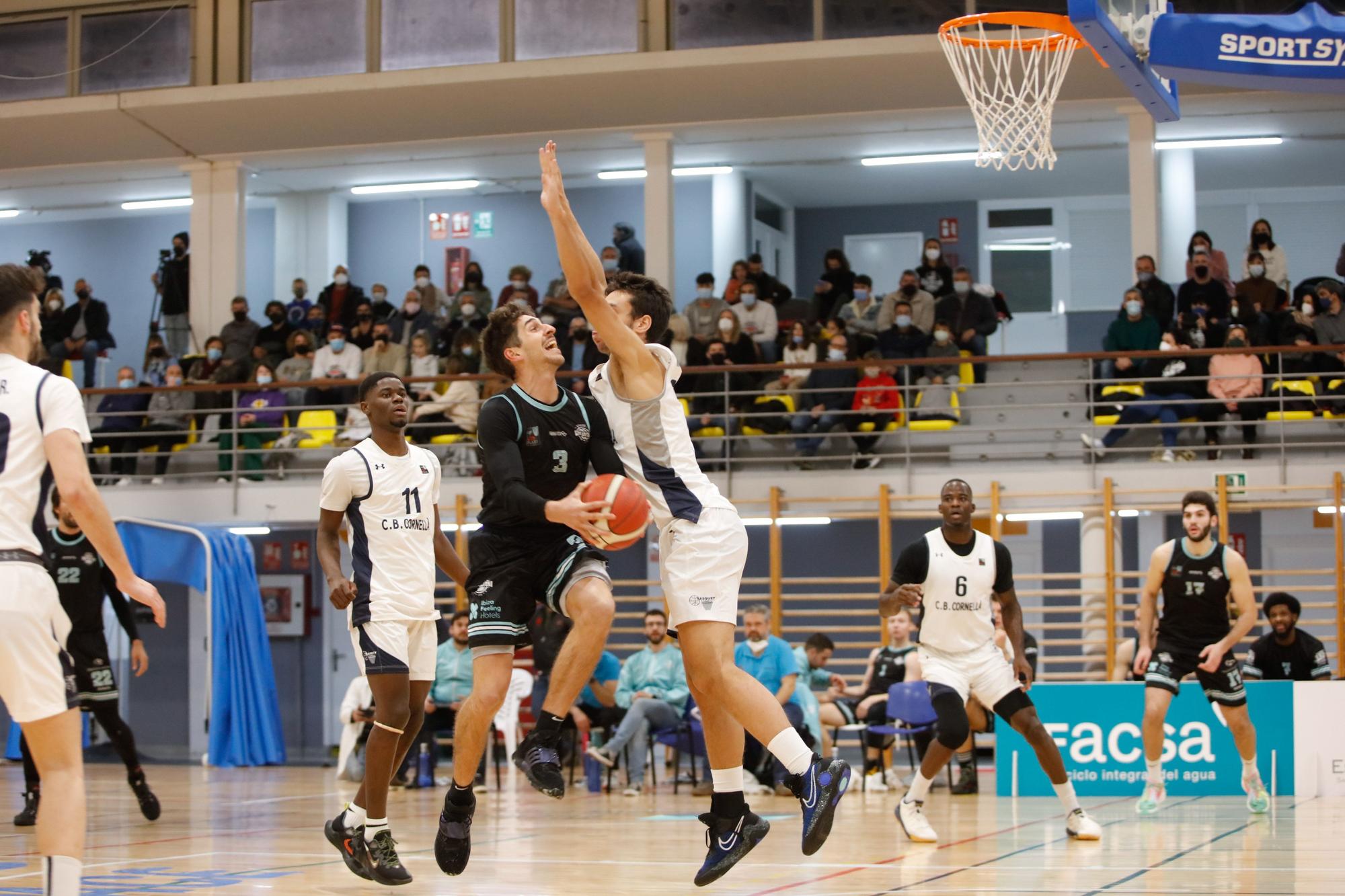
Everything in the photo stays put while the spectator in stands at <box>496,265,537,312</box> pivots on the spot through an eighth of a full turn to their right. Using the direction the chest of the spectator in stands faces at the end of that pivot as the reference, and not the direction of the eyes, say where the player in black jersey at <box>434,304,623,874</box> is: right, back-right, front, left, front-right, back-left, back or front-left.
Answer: front-left

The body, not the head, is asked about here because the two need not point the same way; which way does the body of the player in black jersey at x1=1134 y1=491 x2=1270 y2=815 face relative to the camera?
toward the camera

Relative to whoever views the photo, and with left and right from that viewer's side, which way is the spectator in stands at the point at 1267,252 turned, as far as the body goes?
facing the viewer

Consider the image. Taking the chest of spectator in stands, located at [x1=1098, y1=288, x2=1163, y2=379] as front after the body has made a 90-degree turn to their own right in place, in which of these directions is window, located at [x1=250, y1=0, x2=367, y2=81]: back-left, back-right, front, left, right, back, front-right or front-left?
front

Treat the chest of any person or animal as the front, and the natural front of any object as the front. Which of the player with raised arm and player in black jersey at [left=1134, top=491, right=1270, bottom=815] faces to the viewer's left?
the player with raised arm

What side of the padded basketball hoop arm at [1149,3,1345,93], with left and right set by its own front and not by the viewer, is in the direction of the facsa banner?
right

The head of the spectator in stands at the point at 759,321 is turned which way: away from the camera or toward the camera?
toward the camera

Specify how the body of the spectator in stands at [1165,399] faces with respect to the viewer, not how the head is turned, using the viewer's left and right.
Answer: facing the viewer and to the left of the viewer

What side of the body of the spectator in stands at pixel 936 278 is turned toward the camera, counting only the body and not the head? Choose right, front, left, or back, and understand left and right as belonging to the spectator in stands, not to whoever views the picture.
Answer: front

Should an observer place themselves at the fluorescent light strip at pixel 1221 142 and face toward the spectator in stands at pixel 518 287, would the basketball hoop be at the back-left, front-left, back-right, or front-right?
front-left

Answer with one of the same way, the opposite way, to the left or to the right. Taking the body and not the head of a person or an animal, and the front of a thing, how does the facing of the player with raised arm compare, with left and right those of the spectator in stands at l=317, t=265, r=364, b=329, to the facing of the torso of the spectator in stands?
to the right

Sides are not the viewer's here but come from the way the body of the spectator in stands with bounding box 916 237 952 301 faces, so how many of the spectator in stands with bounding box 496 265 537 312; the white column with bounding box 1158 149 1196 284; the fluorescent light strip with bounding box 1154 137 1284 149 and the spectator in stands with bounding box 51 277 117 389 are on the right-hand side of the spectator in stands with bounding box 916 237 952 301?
2

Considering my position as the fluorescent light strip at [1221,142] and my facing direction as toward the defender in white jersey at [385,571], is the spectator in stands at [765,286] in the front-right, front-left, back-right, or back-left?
front-right

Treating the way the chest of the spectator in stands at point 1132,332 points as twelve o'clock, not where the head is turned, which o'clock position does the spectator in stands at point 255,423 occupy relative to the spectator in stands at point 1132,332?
the spectator in stands at point 255,423 is roughly at 3 o'clock from the spectator in stands at point 1132,332.

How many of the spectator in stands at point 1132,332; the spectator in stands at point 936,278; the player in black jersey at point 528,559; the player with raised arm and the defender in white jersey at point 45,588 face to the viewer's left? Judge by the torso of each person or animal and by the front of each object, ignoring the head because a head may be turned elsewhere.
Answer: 1

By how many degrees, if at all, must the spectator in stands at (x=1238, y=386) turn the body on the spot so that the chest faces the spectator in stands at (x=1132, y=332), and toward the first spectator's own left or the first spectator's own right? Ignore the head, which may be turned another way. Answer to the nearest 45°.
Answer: approximately 135° to the first spectator's own right

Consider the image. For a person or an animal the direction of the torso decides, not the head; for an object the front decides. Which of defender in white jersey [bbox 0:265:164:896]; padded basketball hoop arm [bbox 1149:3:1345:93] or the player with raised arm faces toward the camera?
the padded basketball hoop arm

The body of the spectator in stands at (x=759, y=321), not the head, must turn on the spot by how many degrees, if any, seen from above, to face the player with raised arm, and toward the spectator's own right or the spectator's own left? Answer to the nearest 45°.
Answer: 0° — they already face them
